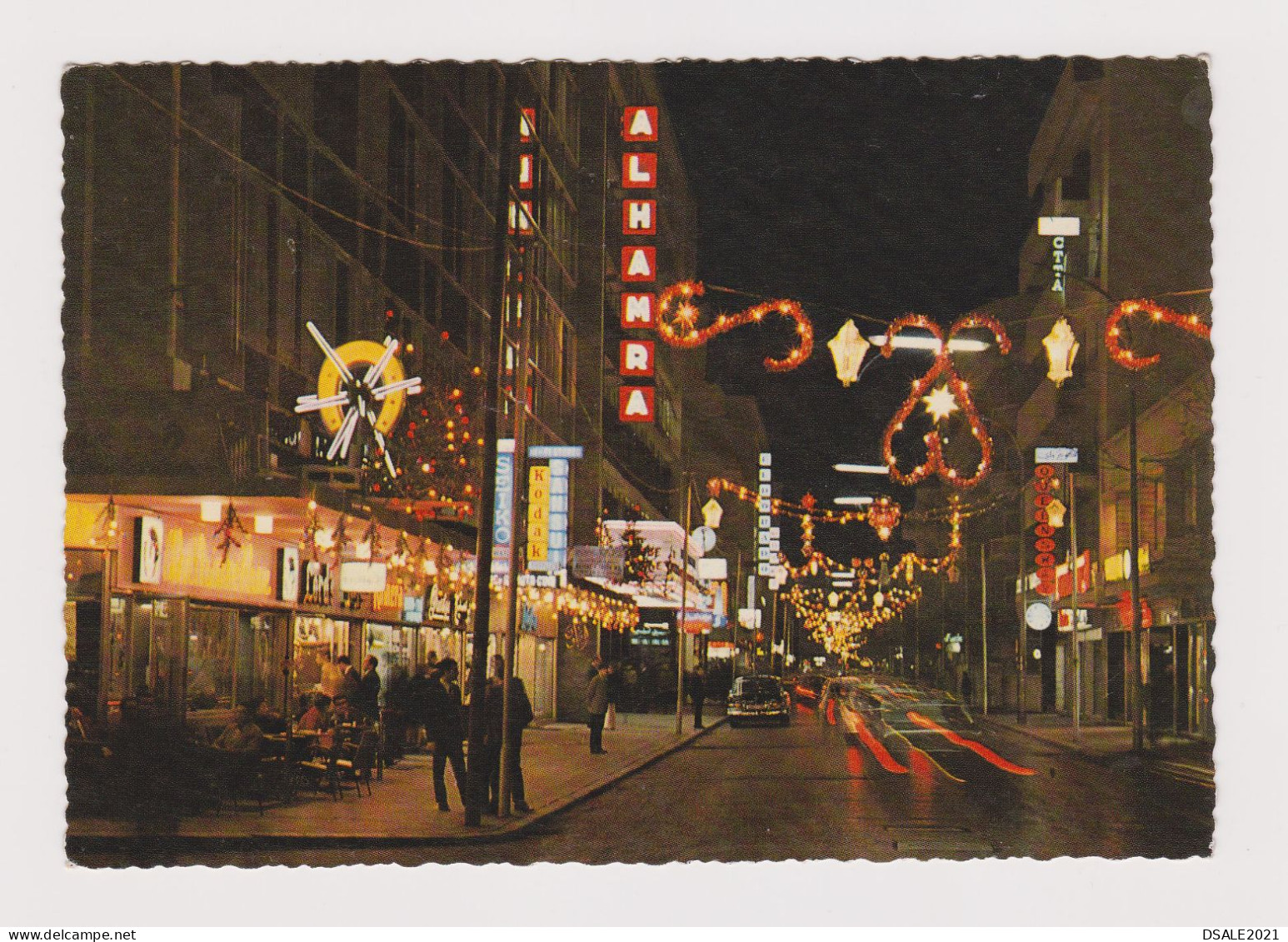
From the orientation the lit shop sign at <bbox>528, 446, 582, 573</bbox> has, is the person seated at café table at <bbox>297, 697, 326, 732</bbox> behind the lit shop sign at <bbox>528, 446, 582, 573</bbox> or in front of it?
in front

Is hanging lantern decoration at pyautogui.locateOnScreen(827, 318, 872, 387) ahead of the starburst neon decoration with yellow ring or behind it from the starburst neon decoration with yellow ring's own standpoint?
ahead

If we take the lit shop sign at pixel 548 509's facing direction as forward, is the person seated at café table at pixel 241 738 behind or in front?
in front

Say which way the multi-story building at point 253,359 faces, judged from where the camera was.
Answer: facing the viewer and to the right of the viewer
